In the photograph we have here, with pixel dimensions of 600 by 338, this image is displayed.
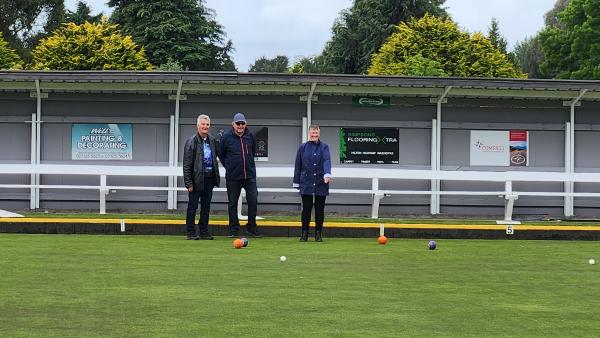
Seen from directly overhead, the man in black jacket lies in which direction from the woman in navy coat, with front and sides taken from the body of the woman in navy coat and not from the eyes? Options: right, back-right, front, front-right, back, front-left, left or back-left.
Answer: right

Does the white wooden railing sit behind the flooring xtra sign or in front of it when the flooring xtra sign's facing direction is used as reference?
in front

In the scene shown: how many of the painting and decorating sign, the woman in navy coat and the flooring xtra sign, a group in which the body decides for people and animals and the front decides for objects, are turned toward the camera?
3

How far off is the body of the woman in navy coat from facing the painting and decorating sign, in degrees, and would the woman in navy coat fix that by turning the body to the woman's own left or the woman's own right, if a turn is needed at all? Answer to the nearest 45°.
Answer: approximately 135° to the woman's own right

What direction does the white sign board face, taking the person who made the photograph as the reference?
facing the viewer

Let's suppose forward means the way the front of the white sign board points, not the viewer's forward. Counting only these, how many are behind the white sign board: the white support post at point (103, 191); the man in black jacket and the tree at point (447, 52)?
1

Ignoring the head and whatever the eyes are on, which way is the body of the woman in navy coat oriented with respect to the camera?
toward the camera

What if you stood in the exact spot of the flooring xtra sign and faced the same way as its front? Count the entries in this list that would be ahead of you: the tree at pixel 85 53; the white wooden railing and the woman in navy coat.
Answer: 2

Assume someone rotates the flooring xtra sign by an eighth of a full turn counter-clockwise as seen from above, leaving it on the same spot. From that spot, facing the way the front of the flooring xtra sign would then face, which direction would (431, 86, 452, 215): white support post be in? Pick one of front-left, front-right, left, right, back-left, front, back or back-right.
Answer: front-left

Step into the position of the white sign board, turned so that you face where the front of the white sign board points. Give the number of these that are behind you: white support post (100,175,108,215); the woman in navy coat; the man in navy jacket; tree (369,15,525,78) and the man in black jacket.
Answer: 1

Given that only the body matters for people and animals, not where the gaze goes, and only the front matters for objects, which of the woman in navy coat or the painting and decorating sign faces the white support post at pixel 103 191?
the painting and decorating sign

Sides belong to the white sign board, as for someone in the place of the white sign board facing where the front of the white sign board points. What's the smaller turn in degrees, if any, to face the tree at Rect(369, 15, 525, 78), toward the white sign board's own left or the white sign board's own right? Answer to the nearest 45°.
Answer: approximately 180°

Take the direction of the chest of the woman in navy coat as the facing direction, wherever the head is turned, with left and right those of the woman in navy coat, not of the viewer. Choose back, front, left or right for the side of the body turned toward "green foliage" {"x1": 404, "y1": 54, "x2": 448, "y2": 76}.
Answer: back

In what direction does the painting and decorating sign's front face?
toward the camera

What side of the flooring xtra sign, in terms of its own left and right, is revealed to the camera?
front

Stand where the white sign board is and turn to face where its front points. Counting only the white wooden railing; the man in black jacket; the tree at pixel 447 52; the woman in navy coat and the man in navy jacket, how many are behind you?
1
